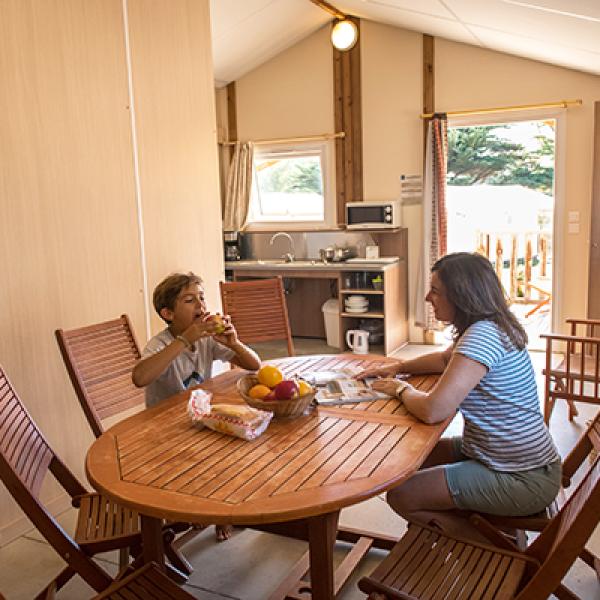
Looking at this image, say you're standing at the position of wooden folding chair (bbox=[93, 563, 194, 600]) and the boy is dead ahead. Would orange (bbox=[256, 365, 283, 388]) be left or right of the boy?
right

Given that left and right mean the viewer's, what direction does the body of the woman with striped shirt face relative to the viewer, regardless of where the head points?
facing to the left of the viewer

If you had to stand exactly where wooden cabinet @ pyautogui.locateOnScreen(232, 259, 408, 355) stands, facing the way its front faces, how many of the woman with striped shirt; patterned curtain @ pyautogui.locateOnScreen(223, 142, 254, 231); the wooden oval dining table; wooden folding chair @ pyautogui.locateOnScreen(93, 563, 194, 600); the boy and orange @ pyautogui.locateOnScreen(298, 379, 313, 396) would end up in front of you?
5

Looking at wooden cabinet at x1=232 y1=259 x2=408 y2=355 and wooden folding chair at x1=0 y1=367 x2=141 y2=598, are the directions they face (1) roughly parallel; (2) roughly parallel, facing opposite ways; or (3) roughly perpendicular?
roughly perpendicular

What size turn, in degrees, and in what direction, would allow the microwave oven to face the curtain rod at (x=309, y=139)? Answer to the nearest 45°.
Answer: approximately 135° to its right

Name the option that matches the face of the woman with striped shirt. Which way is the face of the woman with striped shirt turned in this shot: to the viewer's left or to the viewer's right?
to the viewer's left

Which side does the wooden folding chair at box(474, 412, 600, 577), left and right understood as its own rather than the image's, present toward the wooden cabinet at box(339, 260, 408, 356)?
right

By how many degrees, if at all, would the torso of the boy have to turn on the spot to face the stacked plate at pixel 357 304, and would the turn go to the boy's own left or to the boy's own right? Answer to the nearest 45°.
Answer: approximately 90° to the boy's own left
